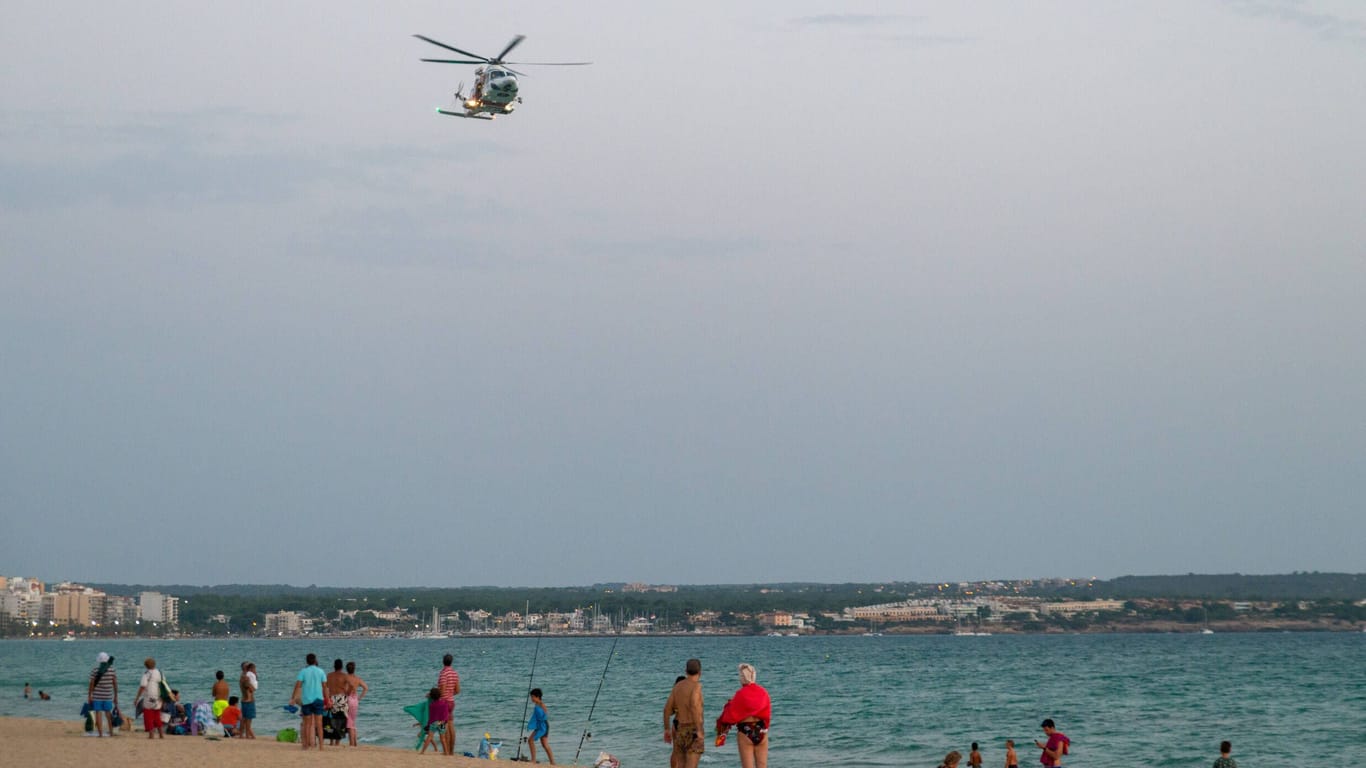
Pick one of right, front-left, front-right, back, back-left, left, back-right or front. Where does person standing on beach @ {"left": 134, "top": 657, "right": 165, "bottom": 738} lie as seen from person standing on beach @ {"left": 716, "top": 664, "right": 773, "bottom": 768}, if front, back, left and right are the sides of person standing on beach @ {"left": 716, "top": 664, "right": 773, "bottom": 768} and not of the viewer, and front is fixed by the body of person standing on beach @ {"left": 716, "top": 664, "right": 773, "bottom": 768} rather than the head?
front-left

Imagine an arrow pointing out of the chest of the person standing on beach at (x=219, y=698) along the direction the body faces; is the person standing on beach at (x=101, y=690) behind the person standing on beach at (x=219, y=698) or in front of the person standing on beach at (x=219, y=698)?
behind

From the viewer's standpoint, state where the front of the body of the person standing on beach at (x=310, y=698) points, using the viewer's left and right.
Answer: facing away from the viewer

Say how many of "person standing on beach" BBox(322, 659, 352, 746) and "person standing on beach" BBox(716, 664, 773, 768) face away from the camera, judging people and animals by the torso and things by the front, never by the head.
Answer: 2

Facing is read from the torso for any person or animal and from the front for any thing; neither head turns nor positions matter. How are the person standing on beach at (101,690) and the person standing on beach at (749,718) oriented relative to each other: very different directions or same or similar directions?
same or similar directions

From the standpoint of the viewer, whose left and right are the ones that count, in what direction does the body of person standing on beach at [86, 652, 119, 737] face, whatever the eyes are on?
facing away from the viewer

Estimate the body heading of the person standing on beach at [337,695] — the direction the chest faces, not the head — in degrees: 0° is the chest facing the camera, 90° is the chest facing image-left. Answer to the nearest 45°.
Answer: approximately 180°

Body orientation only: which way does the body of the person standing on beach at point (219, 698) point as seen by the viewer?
away from the camera

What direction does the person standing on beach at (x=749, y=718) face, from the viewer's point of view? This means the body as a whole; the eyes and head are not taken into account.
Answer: away from the camera

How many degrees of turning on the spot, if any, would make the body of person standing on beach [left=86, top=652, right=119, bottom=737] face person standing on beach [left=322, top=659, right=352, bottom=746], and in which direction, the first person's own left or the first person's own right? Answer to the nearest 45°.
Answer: approximately 135° to the first person's own right
